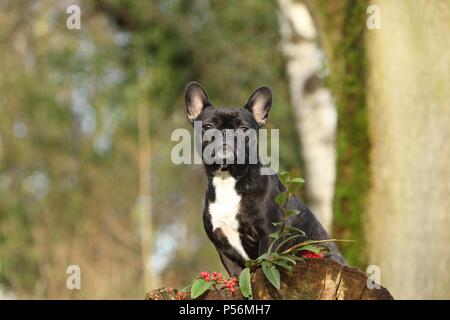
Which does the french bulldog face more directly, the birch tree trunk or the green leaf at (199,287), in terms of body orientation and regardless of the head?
the green leaf

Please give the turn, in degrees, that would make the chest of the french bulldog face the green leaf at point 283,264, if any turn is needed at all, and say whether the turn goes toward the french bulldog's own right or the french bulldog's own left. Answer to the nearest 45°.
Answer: approximately 45° to the french bulldog's own left

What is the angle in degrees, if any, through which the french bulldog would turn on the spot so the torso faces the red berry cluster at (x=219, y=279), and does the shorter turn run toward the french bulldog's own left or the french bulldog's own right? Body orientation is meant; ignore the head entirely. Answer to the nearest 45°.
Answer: approximately 45° to the french bulldog's own left

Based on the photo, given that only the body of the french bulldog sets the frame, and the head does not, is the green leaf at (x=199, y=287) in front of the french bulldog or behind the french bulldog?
in front

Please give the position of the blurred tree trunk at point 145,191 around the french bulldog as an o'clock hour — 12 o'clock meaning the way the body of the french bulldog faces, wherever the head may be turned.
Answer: The blurred tree trunk is roughly at 4 o'clock from the french bulldog.

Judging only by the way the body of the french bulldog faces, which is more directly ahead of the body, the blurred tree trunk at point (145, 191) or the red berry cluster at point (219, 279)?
the red berry cluster

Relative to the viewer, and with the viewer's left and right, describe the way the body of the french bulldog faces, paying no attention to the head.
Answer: facing the viewer and to the left of the viewer

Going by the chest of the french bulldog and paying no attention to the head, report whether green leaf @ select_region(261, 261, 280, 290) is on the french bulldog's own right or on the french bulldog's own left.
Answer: on the french bulldog's own left

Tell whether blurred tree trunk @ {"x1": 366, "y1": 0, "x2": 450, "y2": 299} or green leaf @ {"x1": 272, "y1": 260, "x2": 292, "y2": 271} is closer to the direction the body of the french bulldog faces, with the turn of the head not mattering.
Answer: the green leaf
